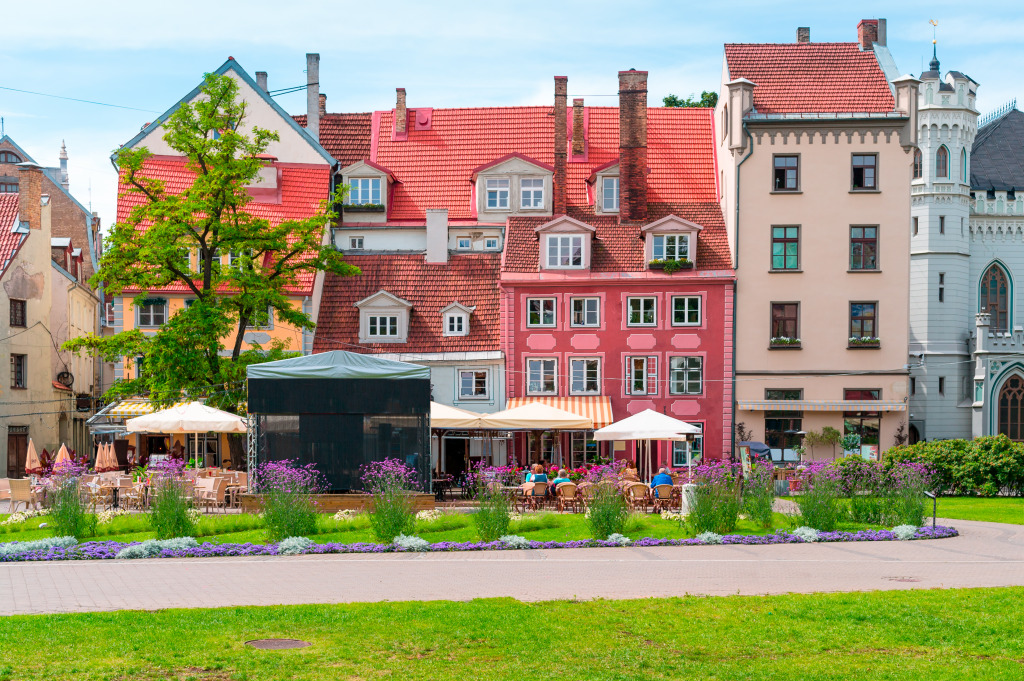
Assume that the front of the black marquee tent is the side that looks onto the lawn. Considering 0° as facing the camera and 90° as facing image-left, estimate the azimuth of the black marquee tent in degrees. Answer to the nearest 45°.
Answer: approximately 0°

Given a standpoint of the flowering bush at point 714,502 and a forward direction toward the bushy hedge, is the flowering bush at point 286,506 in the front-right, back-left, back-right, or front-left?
back-left

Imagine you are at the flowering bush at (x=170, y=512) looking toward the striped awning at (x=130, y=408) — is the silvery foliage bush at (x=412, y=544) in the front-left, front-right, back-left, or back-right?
back-right

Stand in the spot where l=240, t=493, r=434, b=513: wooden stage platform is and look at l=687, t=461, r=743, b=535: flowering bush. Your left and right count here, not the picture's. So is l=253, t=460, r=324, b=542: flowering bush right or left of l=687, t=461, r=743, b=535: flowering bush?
right

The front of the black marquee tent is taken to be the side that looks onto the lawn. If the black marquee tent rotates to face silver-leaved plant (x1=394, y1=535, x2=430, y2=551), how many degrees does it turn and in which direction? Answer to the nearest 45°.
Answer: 0° — it already faces it

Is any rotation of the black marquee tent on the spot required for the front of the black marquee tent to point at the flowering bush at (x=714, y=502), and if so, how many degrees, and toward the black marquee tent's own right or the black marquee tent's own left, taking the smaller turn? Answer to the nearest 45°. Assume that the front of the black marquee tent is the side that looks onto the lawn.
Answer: approximately 45° to the black marquee tent's own left

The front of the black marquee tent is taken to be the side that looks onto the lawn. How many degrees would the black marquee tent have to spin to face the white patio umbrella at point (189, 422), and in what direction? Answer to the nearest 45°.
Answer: approximately 135° to its right

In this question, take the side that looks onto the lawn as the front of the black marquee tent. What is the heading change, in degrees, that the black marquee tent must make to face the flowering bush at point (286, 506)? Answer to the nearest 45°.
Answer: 0° — it already faces it

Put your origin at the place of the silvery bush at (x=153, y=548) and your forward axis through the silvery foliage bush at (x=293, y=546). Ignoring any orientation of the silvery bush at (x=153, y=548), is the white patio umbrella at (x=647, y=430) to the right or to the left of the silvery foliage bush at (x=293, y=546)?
left
